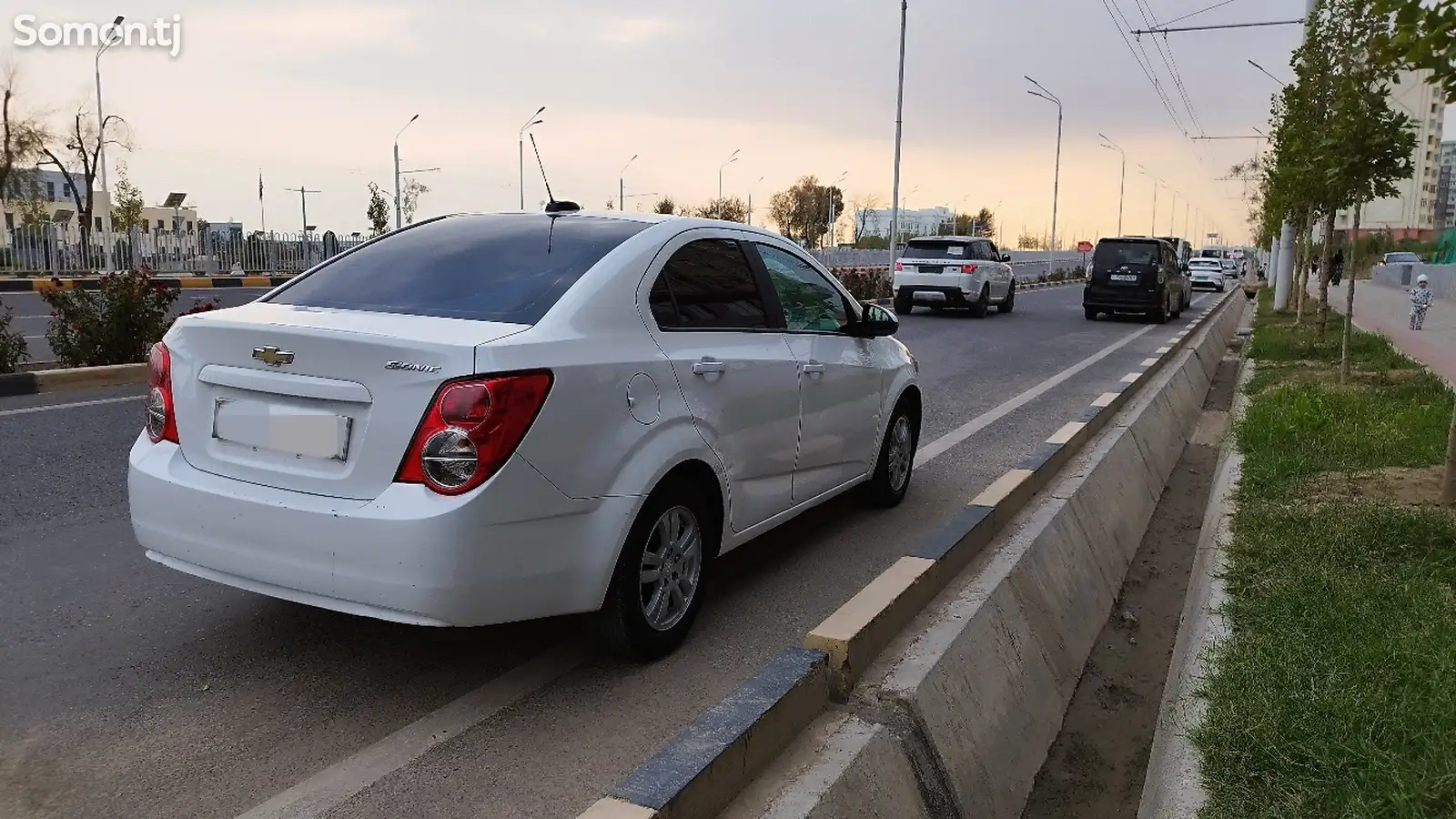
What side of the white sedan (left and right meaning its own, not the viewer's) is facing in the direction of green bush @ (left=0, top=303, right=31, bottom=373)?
left

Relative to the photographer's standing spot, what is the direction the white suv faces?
facing away from the viewer and to the right of the viewer

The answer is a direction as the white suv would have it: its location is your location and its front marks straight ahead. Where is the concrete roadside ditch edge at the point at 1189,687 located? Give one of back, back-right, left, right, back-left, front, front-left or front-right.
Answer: back-right

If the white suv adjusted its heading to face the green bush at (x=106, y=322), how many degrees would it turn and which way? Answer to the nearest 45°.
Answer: approximately 180°

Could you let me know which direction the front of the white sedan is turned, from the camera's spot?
facing away from the viewer and to the right of the viewer

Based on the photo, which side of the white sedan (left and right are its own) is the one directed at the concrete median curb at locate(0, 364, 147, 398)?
left
